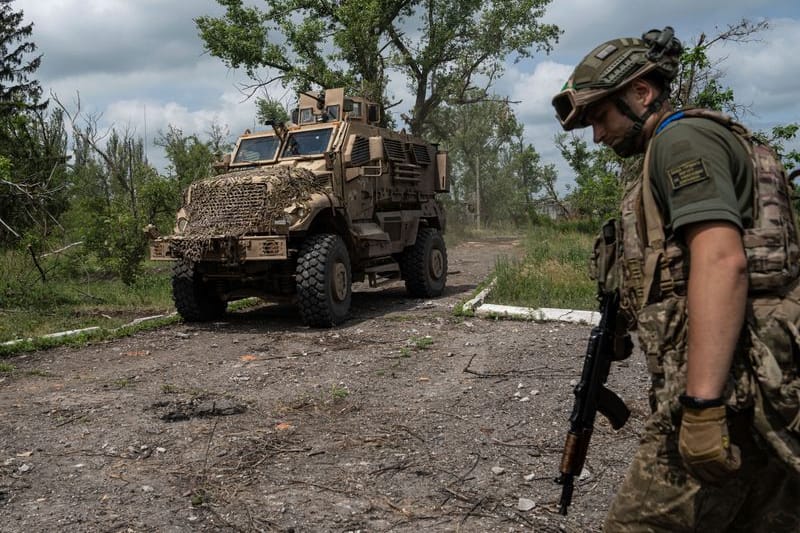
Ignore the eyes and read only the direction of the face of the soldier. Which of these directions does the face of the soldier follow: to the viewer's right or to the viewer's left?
to the viewer's left

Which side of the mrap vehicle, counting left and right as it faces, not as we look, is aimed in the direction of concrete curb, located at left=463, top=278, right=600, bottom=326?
left

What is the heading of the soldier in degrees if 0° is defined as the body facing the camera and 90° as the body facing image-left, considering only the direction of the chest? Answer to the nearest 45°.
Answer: approximately 90°

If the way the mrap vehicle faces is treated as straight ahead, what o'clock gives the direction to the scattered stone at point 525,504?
The scattered stone is roughly at 10 o'clock from the mrap vehicle.

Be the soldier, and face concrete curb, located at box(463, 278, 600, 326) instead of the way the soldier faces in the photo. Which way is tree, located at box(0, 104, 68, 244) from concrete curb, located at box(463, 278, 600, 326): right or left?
left

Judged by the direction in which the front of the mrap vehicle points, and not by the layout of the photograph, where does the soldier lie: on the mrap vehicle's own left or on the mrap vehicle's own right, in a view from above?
on the mrap vehicle's own left

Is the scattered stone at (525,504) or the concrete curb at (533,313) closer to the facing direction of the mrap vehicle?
the scattered stone
